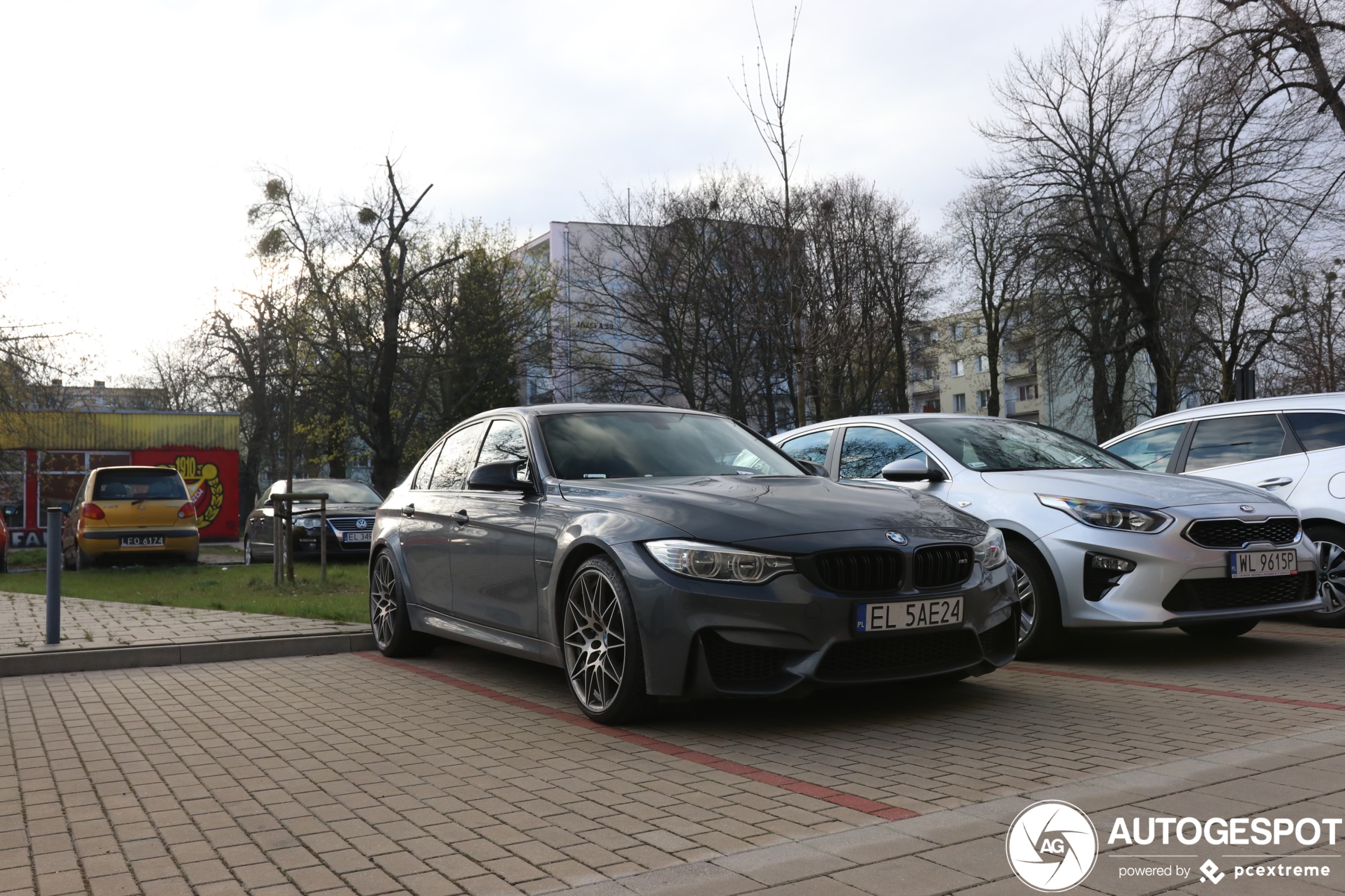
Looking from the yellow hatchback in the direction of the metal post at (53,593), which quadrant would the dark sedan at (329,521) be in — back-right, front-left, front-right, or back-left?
front-left

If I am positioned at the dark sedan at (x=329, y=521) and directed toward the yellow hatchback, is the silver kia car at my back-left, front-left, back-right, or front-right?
back-left

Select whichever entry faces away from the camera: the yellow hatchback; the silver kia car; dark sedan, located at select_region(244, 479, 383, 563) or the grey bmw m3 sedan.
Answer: the yellow hatchback

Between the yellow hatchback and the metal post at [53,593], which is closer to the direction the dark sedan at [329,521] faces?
the metal post

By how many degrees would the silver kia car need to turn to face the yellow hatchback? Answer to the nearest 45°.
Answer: approximately 180°

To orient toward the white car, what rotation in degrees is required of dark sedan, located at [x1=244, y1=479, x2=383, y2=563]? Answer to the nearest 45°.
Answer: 0° — it already faces it

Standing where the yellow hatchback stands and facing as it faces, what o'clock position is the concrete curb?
The concrete curb is roughly at 6 o'clock from the yellow hatchback.

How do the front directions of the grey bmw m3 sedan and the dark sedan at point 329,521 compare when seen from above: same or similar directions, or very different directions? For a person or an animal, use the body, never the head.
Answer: same or similar directions

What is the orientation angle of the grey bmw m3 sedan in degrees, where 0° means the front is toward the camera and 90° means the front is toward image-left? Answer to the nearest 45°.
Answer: approximately 315°

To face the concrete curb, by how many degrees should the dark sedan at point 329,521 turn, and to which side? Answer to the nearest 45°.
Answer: approximately 45° to its right

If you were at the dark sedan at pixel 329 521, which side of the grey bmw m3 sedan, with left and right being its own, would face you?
back

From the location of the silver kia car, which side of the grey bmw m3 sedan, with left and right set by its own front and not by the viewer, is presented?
left

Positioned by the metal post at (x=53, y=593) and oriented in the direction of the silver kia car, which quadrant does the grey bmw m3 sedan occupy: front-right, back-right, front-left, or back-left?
front-right

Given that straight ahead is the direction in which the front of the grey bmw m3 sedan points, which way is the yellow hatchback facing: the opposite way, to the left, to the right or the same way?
the opposite way

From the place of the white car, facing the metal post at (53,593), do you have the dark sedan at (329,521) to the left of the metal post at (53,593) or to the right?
right

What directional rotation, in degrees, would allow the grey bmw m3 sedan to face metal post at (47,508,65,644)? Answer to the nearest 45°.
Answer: approximately 180°

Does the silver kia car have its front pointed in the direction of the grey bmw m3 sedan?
no

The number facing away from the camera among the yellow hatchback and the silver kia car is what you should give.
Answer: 1

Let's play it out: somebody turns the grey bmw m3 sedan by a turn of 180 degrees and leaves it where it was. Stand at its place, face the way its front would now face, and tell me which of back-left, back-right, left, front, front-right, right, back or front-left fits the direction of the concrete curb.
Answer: front

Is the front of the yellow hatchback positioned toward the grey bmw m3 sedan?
no

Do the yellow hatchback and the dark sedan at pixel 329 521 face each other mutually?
no

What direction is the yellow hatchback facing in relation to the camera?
away from the camera

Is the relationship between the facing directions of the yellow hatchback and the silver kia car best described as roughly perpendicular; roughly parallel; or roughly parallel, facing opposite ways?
roughly parallel, facing opposite ways
